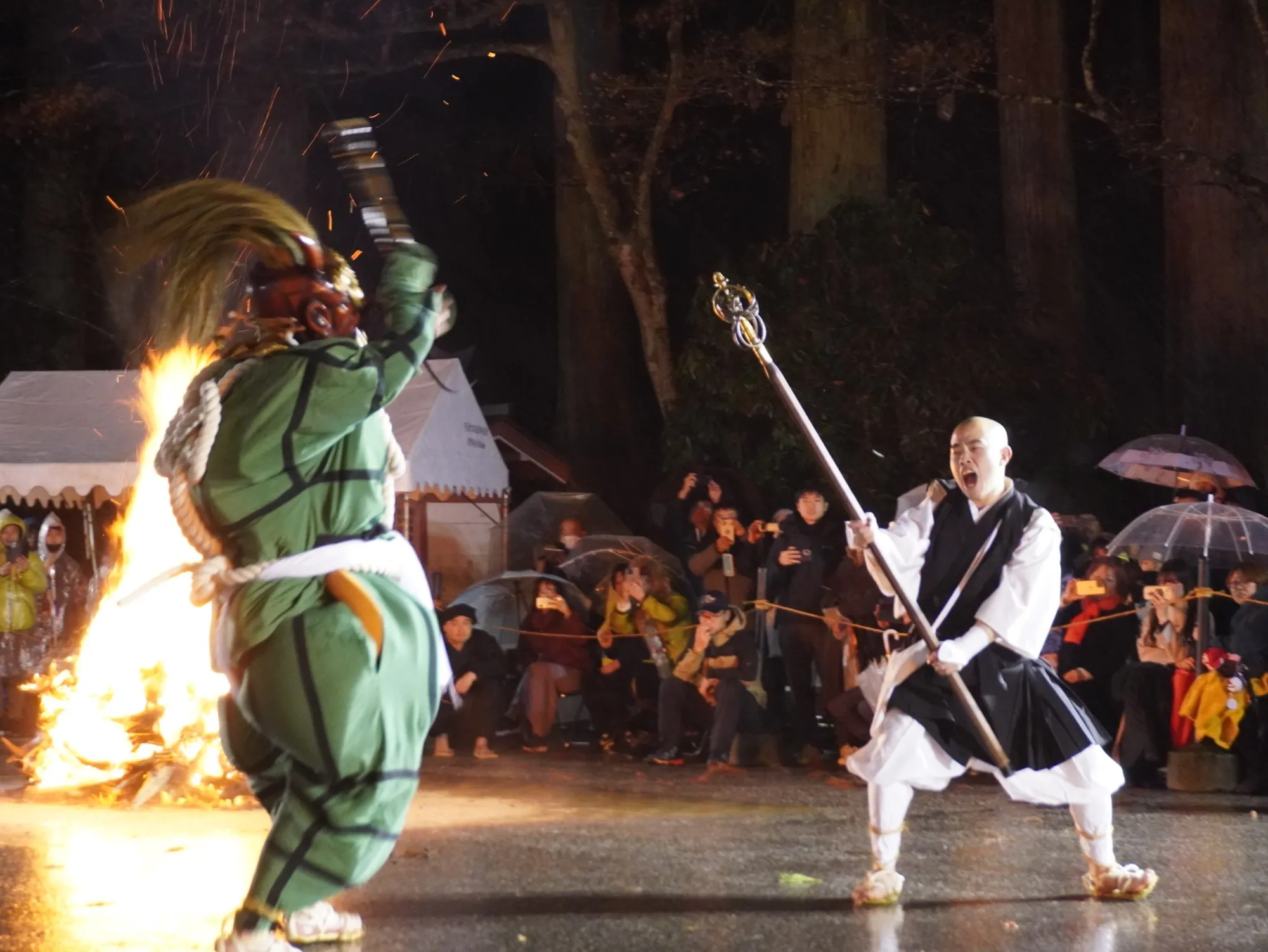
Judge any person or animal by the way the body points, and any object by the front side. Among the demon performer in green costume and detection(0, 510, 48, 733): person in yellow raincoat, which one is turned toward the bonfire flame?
the person in yellow raincoat

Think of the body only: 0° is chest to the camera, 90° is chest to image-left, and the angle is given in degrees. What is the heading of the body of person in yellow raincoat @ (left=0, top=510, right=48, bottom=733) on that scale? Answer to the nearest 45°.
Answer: approximately 0°

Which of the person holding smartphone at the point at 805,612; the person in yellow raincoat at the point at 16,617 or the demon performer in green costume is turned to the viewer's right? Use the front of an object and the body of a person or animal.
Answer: the demon performer in green costume

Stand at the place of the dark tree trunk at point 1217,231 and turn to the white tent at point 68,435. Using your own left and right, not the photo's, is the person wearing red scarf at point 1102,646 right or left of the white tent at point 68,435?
left

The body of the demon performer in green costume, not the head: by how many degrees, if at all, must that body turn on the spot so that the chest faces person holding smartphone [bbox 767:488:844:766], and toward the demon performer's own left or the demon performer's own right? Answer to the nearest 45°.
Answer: approximately 45° to the demon performer's own left

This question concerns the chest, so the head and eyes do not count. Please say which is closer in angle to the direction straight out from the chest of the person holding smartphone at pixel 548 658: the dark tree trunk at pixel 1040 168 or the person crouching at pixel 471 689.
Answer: the person crouching

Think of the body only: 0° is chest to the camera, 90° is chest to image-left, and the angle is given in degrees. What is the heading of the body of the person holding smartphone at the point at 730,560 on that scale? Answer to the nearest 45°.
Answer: approximately 0°
